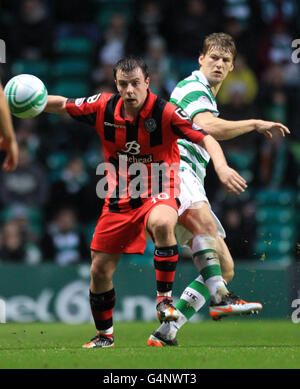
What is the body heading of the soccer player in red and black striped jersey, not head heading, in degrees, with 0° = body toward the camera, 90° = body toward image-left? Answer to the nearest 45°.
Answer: approximately 0°

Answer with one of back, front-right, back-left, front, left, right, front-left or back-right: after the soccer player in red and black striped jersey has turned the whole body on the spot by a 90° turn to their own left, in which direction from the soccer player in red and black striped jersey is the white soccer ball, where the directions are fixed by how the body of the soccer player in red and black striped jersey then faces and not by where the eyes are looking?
back
